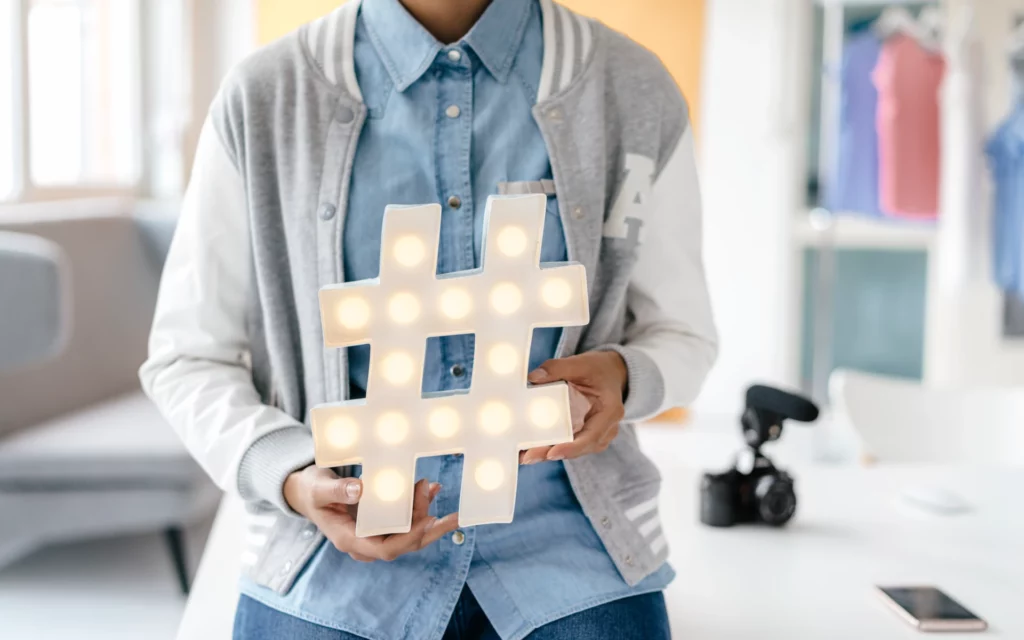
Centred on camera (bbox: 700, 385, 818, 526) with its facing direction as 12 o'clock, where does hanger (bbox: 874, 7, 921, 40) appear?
The hanger is roughly at 8 o'clock from the camera.

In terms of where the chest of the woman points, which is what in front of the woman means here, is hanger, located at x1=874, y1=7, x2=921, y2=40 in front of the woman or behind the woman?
behind

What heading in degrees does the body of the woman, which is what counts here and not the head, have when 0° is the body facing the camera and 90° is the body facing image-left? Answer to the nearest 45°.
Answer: approximately 0°

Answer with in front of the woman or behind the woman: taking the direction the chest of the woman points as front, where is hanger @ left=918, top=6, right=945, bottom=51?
behind

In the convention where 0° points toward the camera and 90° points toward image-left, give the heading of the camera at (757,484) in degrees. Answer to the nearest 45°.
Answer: approximately 315°

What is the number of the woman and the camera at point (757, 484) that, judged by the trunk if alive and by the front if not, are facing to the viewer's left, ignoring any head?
0

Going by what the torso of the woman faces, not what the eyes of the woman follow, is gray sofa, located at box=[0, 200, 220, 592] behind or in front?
behind

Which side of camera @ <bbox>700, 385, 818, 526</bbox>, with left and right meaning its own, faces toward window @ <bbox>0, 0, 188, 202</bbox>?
back

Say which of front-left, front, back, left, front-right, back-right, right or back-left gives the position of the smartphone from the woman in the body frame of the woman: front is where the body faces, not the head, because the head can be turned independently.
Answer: left

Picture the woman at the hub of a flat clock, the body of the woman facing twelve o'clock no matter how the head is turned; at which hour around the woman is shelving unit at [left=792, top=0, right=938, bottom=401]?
The shelving unit is roughly at 7 o'clock from the woman.

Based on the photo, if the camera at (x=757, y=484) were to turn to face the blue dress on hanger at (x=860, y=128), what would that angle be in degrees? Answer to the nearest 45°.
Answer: approximately 135° to its left

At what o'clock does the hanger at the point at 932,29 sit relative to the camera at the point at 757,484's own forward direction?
The hanger is roughly at 8 o'clock from the camera.
